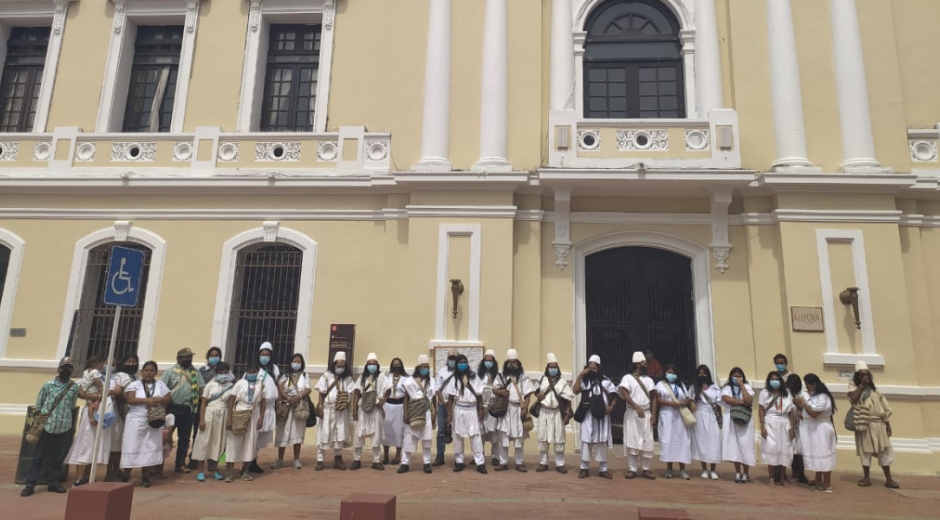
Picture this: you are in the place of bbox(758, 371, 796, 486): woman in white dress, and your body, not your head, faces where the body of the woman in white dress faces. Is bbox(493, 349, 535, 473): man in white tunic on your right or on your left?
on your right

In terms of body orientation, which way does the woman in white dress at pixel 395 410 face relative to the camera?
toward the camera

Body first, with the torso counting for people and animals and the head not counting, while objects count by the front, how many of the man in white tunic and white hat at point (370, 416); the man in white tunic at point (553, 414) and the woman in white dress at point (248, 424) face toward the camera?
3

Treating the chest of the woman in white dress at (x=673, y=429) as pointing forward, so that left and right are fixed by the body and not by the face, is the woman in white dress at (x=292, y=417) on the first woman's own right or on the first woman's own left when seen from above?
on the first woman's own right

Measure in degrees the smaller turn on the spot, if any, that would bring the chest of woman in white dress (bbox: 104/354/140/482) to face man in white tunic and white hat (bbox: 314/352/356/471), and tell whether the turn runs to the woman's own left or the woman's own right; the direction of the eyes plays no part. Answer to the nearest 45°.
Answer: approximately 45° to the woman's own left

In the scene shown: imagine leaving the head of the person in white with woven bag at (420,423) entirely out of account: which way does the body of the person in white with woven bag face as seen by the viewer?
toward the camera

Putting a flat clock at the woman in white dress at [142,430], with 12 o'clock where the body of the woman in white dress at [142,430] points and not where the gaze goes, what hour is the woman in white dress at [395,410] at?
the woman in white dress at [395,410] is roughly at 9 o'clock from the woman in white dress at [142,430].

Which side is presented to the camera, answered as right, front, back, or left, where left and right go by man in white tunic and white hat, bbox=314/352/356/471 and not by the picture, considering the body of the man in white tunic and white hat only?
front

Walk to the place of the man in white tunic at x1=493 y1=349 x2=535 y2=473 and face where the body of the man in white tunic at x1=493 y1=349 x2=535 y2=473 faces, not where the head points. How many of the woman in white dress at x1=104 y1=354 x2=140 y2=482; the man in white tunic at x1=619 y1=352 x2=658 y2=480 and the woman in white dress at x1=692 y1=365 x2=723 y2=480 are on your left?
2

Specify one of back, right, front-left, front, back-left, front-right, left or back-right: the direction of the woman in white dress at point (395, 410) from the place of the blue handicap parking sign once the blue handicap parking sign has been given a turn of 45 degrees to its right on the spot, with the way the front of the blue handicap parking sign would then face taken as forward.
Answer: back-left
